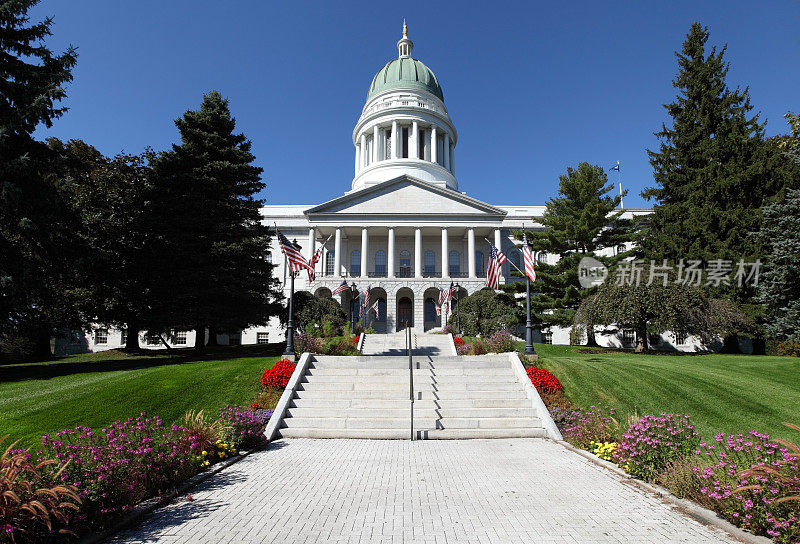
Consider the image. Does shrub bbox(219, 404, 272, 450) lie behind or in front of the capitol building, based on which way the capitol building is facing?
in front

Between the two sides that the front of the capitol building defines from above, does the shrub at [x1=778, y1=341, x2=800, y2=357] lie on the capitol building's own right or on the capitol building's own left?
on the capitol building's own left

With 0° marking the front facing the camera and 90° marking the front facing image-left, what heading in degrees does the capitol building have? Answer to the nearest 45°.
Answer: approximately 0°

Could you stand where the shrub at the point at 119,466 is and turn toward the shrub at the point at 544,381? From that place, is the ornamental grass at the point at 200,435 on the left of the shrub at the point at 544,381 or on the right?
left

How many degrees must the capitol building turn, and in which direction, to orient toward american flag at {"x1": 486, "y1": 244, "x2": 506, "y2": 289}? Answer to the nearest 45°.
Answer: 0° — it already faces it

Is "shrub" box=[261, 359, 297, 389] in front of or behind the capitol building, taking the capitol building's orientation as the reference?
in front

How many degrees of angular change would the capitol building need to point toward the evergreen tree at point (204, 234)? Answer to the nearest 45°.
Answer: approximately 45° to its right

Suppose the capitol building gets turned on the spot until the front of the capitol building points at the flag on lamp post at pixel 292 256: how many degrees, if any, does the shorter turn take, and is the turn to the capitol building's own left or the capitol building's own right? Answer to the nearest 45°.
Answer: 0° — it already faces it

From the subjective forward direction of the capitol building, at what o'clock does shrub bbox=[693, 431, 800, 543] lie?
The shrub is roughly at 12 o'clock from the capitol building.

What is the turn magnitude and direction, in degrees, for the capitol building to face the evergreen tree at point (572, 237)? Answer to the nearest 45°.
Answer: approximately 45° to its left

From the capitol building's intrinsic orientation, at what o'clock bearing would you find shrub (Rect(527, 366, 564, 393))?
The shrub is roughly at 12 o'clock from the capitol building.
